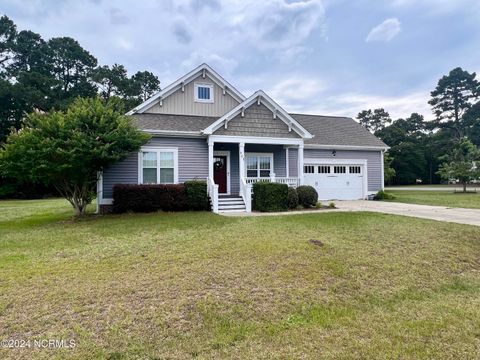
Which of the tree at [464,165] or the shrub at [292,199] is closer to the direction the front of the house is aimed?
the shrub

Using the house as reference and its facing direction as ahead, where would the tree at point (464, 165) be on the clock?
The tree is roughly at 8 o'clock from the house.

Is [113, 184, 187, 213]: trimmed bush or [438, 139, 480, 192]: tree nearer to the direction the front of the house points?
the trimmed bush

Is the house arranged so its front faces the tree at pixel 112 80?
no

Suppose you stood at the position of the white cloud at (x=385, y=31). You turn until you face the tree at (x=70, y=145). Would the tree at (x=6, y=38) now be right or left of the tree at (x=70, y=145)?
right

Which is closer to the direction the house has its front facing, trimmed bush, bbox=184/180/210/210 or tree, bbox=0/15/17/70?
the trimmed bush

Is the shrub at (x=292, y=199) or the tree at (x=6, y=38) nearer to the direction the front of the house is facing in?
the shrub

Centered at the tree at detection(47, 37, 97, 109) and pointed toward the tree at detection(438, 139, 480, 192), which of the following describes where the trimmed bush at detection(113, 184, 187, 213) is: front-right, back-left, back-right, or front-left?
front-right

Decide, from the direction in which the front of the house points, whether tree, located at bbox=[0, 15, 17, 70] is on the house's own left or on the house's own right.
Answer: on the house's own right

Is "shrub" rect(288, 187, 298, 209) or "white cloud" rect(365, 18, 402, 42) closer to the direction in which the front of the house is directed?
the shrub

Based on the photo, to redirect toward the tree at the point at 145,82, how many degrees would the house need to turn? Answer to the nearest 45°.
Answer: approximately 135° to its right

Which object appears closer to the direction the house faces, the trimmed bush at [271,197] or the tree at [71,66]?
the trimmed bush

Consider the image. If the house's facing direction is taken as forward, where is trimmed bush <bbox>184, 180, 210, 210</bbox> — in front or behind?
in front

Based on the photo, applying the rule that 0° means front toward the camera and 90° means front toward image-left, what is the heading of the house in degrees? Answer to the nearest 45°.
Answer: approximately 0°

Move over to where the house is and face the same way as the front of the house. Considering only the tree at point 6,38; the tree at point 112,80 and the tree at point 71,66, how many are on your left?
0

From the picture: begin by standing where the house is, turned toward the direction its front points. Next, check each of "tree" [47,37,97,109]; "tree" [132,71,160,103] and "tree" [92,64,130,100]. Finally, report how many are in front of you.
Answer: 0
